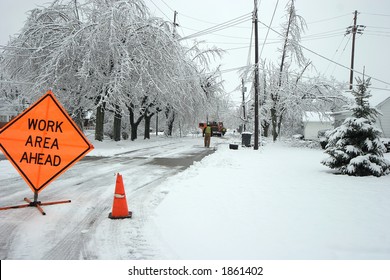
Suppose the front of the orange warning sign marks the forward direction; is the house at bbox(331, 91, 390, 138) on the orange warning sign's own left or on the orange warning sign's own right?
on the orange warning sign's own left

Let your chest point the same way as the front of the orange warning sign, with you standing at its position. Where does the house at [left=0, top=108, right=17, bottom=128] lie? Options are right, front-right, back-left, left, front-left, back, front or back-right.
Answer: back

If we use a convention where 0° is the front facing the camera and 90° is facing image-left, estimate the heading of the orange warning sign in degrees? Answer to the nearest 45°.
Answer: approximately 0°

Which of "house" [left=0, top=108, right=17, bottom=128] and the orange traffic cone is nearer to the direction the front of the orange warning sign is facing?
the orange traffic cone

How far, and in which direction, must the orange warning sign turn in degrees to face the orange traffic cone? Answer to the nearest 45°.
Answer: approximately 45° to its left

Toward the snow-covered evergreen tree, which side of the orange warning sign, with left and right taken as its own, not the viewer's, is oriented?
left
